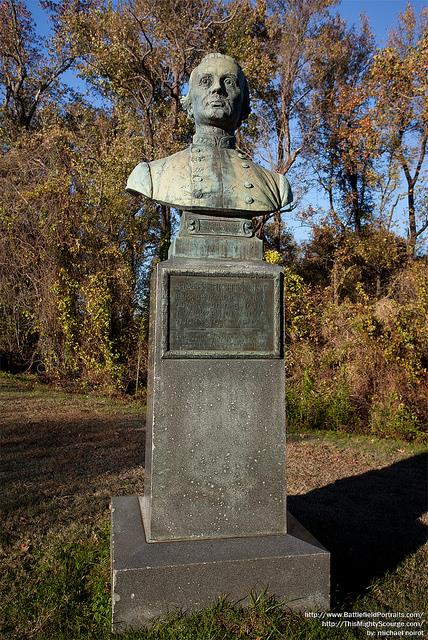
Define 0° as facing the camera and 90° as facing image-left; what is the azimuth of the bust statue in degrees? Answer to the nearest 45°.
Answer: approximately 0°
